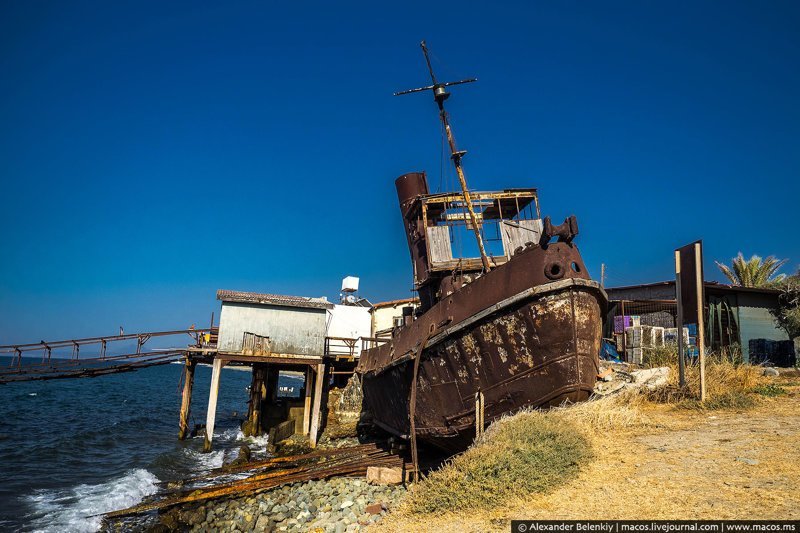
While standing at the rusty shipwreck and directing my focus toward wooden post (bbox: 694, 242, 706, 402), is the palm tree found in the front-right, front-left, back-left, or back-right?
front-left

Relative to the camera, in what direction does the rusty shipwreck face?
facing the viewer and to the right of the viewer

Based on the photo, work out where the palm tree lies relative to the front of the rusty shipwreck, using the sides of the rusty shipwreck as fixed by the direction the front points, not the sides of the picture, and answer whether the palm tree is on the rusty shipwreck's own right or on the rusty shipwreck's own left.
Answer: on the rusty shipwreck's own left

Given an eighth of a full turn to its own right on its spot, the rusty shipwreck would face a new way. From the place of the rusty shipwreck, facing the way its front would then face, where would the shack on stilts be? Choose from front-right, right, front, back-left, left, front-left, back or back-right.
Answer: back-right

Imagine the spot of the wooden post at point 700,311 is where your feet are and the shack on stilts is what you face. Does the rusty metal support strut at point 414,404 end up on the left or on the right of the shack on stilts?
left
